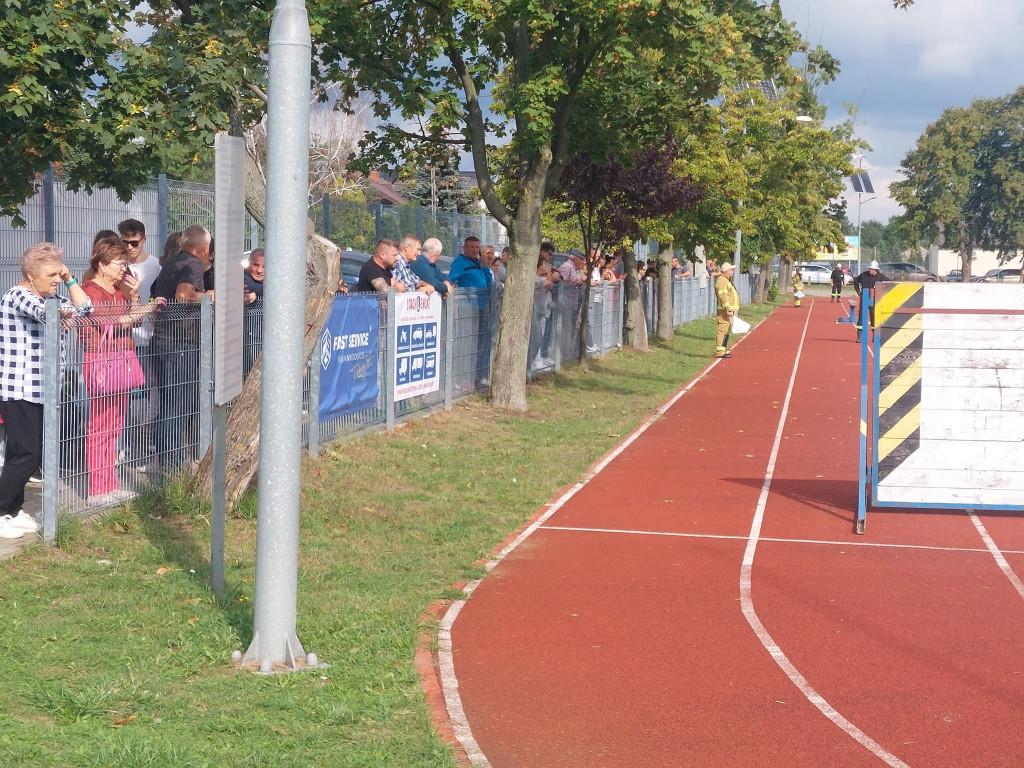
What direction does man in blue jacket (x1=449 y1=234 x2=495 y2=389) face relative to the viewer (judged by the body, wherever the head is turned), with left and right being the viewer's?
facing the viewer and to the right of the viewer

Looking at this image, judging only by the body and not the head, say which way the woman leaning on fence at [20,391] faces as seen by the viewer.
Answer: to the viewer's right

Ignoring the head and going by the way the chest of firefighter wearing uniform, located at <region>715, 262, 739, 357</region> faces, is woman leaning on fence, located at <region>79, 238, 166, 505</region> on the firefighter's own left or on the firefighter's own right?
on the firefighter's own right

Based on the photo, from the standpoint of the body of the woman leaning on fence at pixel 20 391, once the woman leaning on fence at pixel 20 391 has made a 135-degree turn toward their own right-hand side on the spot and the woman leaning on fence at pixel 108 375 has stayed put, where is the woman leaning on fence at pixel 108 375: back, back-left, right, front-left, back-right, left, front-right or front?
back

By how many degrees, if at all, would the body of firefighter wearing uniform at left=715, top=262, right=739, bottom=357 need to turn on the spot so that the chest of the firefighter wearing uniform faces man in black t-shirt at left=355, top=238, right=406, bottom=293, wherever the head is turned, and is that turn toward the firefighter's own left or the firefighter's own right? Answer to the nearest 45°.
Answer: approximately 90° to the firefighter's own right

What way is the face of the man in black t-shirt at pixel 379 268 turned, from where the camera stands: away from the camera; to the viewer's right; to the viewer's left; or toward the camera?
to the viewer's right

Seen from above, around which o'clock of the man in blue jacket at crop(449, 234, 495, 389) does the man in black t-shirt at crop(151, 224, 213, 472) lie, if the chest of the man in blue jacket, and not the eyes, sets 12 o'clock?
The man in black t-shirt is roughly at 2 o'clock from the man in blue jacket.

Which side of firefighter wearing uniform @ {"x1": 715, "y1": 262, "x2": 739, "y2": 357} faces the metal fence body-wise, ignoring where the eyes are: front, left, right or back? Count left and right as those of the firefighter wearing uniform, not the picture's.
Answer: right
